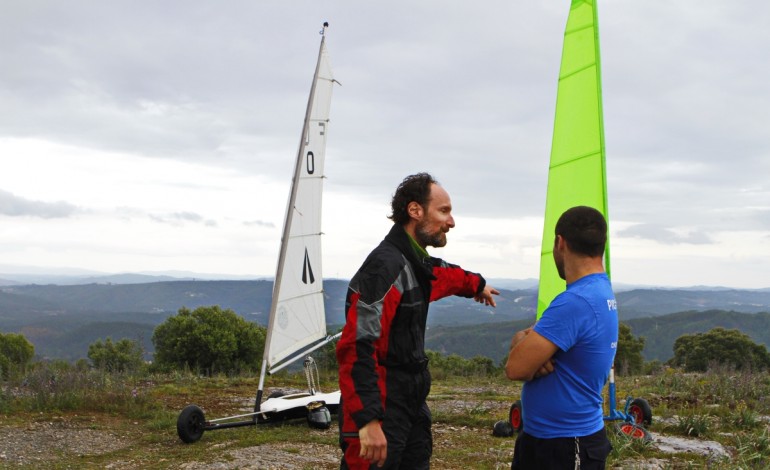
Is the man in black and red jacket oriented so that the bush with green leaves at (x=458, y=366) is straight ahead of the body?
no

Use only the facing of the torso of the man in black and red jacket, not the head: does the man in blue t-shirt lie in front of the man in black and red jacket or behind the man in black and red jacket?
in front

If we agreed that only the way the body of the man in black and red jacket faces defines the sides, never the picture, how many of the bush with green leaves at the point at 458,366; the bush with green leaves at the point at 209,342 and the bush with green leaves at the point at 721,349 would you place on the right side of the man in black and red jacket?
0

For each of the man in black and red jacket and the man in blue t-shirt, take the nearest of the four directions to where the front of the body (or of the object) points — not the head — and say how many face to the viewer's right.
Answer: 1

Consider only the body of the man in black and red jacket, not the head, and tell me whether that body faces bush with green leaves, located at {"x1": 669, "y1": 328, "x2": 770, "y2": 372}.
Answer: no

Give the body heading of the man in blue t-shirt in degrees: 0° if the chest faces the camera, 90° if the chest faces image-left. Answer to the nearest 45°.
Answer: approximately 135°

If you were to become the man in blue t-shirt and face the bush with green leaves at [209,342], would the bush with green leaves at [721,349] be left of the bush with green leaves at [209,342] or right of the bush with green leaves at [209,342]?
right

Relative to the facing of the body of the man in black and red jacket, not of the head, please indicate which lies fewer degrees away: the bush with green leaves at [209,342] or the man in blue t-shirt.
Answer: the man in blue t-shirt

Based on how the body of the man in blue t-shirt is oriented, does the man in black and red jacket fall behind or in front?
in front

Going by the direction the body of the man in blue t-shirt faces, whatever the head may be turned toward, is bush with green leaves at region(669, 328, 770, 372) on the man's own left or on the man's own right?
on the man's own right

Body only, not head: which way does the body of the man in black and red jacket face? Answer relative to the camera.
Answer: to the viewer's right

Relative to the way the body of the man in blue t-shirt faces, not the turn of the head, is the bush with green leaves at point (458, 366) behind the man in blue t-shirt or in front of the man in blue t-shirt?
in front

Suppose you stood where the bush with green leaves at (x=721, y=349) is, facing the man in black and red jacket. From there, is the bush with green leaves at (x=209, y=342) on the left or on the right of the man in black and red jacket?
right

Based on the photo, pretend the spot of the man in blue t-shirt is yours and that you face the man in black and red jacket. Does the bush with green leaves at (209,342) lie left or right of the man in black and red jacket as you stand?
right

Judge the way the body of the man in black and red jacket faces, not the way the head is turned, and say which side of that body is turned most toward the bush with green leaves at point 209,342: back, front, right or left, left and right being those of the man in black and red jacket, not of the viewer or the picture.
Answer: left

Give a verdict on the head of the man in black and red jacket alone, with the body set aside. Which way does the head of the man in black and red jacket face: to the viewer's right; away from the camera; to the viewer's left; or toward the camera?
to the viewer's right

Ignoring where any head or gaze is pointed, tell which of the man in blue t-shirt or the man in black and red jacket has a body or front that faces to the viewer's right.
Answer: the man in black and red jacket
